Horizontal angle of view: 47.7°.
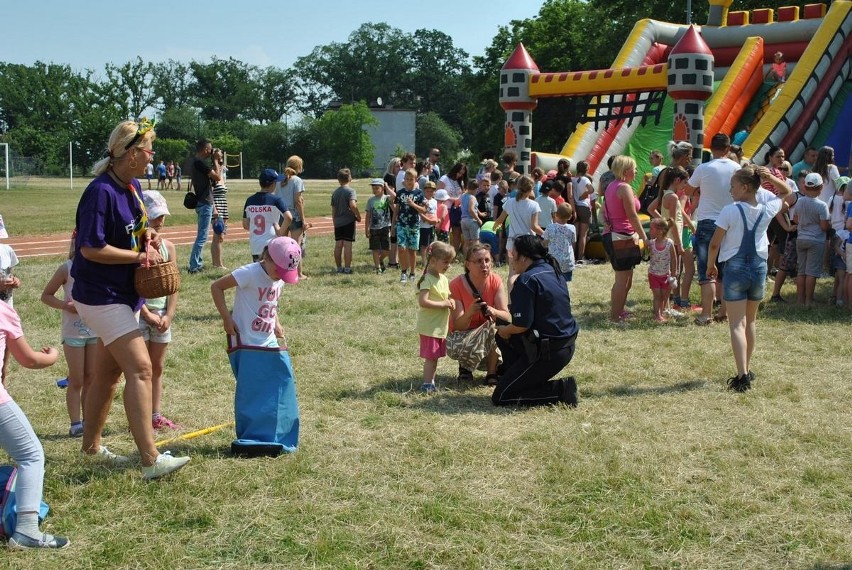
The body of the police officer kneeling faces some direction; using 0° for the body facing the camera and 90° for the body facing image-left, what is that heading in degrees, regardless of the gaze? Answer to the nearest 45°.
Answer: approximately 90°

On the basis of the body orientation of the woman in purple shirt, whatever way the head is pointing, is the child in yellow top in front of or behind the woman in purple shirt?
in front

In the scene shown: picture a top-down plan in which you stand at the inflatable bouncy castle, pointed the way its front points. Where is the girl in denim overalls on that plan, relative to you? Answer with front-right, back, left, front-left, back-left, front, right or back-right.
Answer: front-left

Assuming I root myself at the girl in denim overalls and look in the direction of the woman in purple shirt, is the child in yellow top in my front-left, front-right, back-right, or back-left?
front-right

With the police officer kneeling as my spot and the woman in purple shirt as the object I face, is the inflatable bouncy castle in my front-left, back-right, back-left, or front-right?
back-right

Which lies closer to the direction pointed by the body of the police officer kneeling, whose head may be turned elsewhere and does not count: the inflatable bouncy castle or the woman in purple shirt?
the woman in purple shirt

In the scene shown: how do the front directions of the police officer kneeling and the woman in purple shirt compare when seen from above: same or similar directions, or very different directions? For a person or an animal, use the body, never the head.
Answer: very different directions

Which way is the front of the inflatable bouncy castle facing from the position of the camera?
facing the viewer and to the left of the viewer

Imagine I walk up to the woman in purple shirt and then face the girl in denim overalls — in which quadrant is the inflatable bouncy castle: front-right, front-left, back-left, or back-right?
front-left

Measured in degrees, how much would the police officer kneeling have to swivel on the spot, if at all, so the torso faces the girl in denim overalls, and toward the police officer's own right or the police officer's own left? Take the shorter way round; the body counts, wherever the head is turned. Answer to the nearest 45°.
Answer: approximately 135° to the police officer's own right

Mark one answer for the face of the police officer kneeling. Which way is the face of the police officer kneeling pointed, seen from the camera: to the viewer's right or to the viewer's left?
to the viewer's left

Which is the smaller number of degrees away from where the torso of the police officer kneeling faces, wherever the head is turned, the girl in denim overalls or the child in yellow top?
the child in yellow top

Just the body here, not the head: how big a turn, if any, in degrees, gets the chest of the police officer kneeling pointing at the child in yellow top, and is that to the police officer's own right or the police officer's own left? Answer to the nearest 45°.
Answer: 0° — they already face them

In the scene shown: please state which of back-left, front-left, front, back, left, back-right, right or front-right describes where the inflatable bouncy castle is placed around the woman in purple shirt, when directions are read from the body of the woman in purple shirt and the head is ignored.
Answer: front-left

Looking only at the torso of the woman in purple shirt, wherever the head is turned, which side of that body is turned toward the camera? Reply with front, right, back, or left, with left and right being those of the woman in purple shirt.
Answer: right
